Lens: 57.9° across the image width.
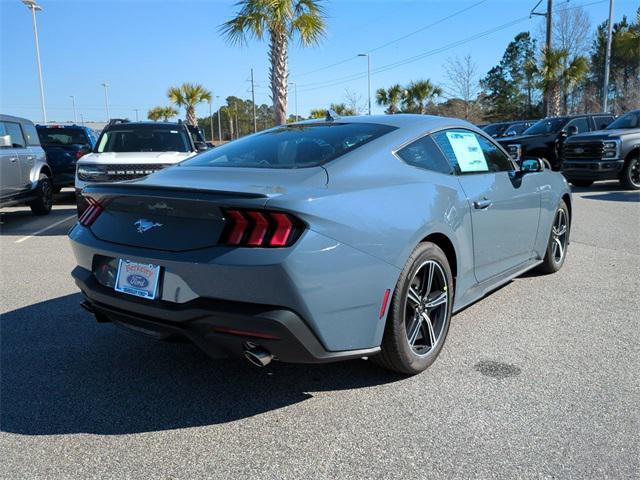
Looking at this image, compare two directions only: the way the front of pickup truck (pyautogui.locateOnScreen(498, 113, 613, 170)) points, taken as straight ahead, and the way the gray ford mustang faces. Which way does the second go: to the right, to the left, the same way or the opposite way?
the opposite way

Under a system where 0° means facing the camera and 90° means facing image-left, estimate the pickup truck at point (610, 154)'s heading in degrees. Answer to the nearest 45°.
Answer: approximately 45°

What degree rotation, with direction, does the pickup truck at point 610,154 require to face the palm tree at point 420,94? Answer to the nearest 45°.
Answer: approximately 90° to its right

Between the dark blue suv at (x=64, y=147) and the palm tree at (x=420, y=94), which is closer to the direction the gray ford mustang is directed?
the palm tree

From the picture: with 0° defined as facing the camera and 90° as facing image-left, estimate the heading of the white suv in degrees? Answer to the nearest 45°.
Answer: approximately 0°

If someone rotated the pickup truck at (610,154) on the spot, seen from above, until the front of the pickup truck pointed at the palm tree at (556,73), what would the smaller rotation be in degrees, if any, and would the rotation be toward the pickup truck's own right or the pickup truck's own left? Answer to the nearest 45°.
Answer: approximately 135° to the pickup truck's own right

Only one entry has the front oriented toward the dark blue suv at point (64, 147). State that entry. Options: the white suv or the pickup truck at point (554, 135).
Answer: the pickup truck at point (554, 135)

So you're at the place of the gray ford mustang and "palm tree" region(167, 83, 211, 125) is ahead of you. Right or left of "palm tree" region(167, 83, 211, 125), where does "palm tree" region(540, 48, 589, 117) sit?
right

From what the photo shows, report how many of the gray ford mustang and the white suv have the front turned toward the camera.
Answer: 1

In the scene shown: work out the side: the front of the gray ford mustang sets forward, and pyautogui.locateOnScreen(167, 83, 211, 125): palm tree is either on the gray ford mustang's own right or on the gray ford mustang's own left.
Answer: on the gray ford mustang's own left

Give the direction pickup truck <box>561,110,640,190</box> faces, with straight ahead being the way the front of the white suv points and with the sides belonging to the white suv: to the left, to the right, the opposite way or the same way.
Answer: to the right
